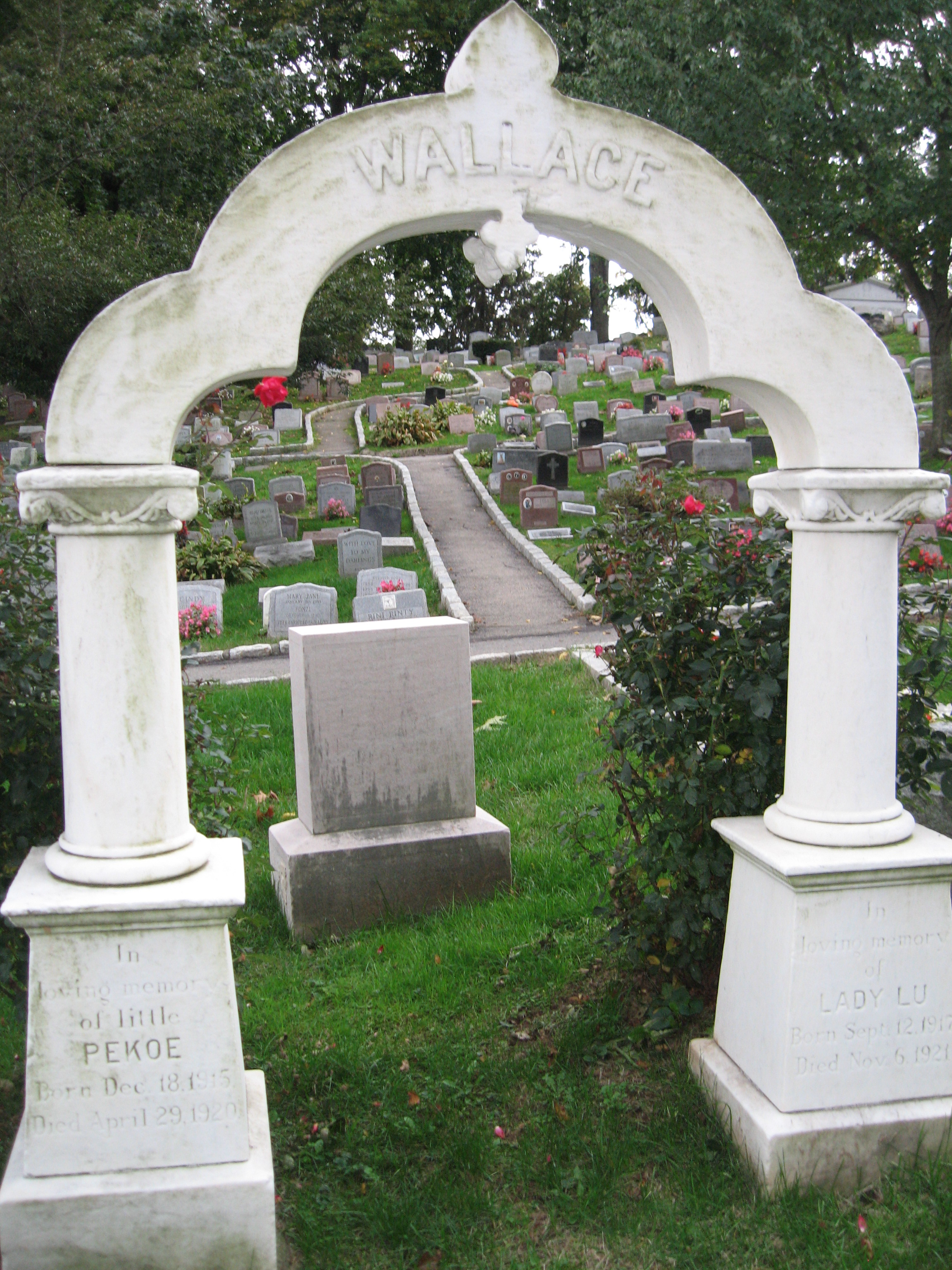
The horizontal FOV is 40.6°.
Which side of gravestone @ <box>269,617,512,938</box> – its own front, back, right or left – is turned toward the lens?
back

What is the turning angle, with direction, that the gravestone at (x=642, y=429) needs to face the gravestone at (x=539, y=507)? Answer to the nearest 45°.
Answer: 0° — it already faces it

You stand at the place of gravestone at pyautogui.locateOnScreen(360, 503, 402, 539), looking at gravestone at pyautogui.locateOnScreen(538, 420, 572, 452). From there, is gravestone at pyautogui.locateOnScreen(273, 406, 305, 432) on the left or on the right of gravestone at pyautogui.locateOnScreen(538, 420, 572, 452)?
left

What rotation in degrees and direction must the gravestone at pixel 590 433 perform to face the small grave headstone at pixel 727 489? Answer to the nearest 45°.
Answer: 0° — it already faces it

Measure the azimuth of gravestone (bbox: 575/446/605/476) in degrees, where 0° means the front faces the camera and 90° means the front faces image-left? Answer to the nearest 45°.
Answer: approximately 0°

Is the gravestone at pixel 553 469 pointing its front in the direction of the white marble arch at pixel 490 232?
yes

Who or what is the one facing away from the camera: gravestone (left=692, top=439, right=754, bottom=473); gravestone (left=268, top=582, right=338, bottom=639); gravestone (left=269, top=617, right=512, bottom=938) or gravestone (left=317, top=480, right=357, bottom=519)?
gravestone (left=269, top=617, right=512, bottom=938)

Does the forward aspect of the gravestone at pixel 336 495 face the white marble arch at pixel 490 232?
yes

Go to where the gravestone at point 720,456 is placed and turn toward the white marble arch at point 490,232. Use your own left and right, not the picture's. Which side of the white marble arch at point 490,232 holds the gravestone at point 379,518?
right

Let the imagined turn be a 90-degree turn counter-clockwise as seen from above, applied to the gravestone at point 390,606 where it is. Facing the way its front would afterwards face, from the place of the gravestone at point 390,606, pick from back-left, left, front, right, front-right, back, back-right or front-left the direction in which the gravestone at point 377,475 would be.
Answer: left

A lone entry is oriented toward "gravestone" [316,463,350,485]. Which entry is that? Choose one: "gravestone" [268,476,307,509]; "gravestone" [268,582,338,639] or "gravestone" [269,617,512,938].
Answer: "gravestone" [269,617,512,938]
